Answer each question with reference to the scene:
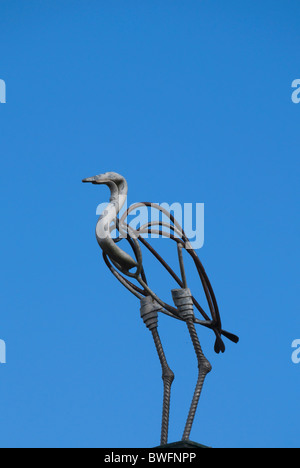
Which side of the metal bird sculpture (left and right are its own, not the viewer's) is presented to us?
left

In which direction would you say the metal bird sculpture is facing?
to the viewer's left
